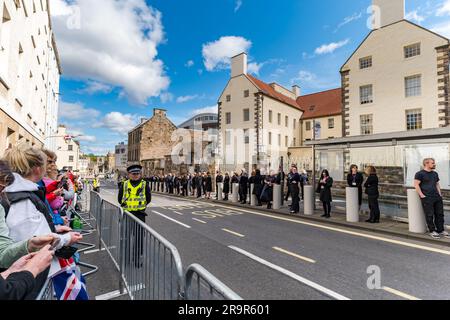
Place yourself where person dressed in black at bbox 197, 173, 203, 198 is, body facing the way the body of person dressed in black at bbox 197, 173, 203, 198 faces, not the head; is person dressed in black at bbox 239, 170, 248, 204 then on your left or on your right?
on your left

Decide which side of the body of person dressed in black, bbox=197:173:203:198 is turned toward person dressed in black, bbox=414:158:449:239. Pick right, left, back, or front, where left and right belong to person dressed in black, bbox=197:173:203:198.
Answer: left

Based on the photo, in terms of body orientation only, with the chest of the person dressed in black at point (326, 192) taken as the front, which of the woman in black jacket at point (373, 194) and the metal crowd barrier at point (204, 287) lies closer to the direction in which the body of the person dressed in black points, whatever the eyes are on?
the metal crowd barrier

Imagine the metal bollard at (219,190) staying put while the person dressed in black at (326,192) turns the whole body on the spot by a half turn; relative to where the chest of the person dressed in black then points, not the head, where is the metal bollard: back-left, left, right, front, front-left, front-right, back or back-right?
left

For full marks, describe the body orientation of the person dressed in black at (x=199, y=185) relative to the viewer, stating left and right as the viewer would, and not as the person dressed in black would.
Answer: facing the viewer and to the left of the viewer

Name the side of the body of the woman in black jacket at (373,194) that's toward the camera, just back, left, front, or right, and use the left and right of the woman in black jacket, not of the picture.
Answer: left

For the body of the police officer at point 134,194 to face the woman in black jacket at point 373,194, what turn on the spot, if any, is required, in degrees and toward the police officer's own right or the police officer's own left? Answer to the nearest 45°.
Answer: approximately 90° to the police officer's own left

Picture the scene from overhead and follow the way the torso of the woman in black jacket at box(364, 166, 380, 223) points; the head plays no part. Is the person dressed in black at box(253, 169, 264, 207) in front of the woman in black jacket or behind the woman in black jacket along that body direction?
in front

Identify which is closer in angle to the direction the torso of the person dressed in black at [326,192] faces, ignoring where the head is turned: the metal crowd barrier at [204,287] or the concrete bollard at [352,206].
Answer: the metal crowd barrier

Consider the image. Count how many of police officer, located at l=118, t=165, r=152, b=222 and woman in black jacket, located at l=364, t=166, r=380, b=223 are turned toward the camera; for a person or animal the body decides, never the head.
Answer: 1

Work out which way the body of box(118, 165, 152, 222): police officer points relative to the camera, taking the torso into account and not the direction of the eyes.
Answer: toward the camera

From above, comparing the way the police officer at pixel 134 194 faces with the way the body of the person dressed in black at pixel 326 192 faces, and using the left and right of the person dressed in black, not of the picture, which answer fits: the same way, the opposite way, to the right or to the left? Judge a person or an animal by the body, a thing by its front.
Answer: to the left

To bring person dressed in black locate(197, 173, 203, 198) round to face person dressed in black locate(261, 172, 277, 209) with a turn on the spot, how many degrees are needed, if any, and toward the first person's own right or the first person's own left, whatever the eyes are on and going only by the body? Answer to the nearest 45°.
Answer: approximately 90° to the first person's own left
